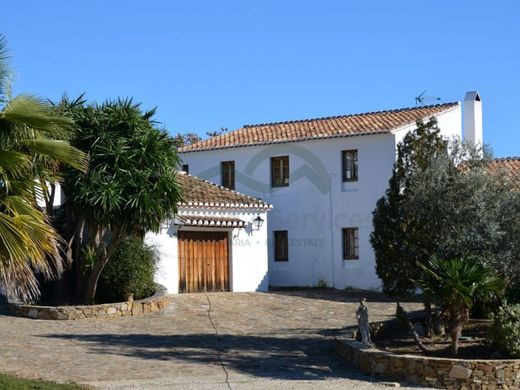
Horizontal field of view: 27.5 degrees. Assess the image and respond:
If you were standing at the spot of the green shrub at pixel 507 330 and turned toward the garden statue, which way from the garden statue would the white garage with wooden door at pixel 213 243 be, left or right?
right

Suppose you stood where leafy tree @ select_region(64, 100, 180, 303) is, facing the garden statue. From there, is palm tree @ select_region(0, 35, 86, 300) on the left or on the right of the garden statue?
right

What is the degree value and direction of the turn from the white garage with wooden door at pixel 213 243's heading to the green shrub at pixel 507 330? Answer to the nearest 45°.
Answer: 0° — it already faces it

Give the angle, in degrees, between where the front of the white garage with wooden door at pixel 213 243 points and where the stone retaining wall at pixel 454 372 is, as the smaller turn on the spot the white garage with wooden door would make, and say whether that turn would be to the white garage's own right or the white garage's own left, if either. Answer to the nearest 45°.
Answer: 0° — it already faces it

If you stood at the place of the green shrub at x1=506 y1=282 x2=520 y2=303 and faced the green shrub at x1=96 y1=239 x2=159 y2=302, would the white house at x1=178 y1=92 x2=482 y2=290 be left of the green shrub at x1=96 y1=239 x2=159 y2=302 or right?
right

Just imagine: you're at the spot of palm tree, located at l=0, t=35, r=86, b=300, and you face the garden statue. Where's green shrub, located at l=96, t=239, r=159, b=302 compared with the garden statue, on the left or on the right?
left

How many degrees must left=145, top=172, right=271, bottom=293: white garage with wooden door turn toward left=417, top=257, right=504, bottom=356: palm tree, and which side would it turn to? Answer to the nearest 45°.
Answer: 0° — it already faces it

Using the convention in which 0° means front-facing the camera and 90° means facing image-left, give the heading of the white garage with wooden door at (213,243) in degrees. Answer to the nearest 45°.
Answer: approximately 0°

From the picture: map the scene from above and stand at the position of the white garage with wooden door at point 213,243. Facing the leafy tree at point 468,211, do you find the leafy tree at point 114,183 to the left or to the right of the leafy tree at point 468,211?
right
